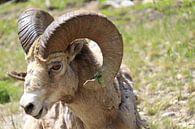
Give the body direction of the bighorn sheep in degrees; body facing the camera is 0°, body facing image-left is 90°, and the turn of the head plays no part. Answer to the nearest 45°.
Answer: approximately 45°
